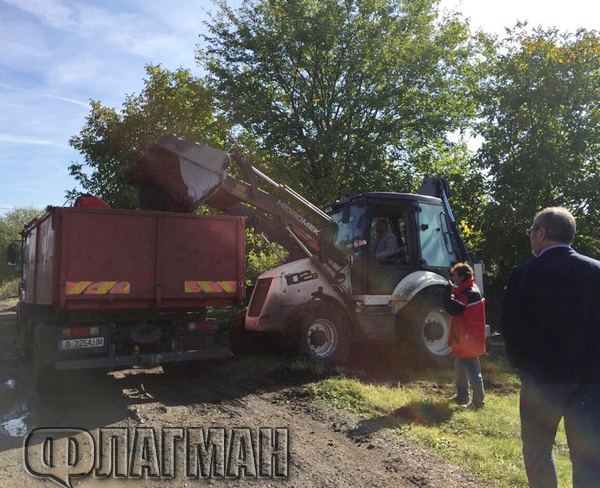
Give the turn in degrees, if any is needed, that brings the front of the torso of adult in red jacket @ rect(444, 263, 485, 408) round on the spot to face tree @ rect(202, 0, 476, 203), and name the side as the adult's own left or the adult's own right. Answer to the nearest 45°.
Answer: approximately 90° to the adult's own right

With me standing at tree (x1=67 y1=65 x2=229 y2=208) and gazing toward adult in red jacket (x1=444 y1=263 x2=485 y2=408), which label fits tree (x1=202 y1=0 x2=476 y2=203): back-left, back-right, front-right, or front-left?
front-left

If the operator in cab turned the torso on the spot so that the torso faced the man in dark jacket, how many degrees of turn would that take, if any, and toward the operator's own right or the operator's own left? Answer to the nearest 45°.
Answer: approximately 90° to the operator's own left

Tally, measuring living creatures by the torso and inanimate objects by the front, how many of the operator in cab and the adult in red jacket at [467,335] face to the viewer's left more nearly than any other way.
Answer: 2

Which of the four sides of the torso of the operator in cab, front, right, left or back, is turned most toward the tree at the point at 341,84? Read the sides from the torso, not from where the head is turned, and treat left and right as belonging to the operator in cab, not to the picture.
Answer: right

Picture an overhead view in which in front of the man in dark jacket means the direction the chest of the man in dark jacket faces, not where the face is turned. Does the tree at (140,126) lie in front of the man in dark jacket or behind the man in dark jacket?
in front

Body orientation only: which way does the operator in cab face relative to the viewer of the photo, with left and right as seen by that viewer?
facing to the left of the viewer

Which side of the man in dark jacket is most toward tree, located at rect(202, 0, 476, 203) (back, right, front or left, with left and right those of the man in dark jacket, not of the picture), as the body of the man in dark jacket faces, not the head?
front

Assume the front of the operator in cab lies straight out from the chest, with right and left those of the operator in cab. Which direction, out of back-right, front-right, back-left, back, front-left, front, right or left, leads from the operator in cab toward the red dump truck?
front-left

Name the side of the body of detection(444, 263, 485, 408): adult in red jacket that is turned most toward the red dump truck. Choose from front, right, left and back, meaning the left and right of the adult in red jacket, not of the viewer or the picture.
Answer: front

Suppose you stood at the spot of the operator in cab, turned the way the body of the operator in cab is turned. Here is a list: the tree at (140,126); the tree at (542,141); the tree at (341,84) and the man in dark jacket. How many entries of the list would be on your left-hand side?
1

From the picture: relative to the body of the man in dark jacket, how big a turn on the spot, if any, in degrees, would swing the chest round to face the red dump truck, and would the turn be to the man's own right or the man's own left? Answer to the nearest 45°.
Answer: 0° — they already face it

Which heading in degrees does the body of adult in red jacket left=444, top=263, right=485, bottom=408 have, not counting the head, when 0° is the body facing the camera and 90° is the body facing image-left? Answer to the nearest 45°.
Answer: approximately 90°

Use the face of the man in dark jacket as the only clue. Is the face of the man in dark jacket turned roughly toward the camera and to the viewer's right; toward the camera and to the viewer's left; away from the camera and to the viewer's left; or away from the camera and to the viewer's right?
away from the camera and to the viewer's left

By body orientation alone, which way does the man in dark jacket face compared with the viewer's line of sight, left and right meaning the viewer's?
facing away from the viewer and to the left of the viewer
